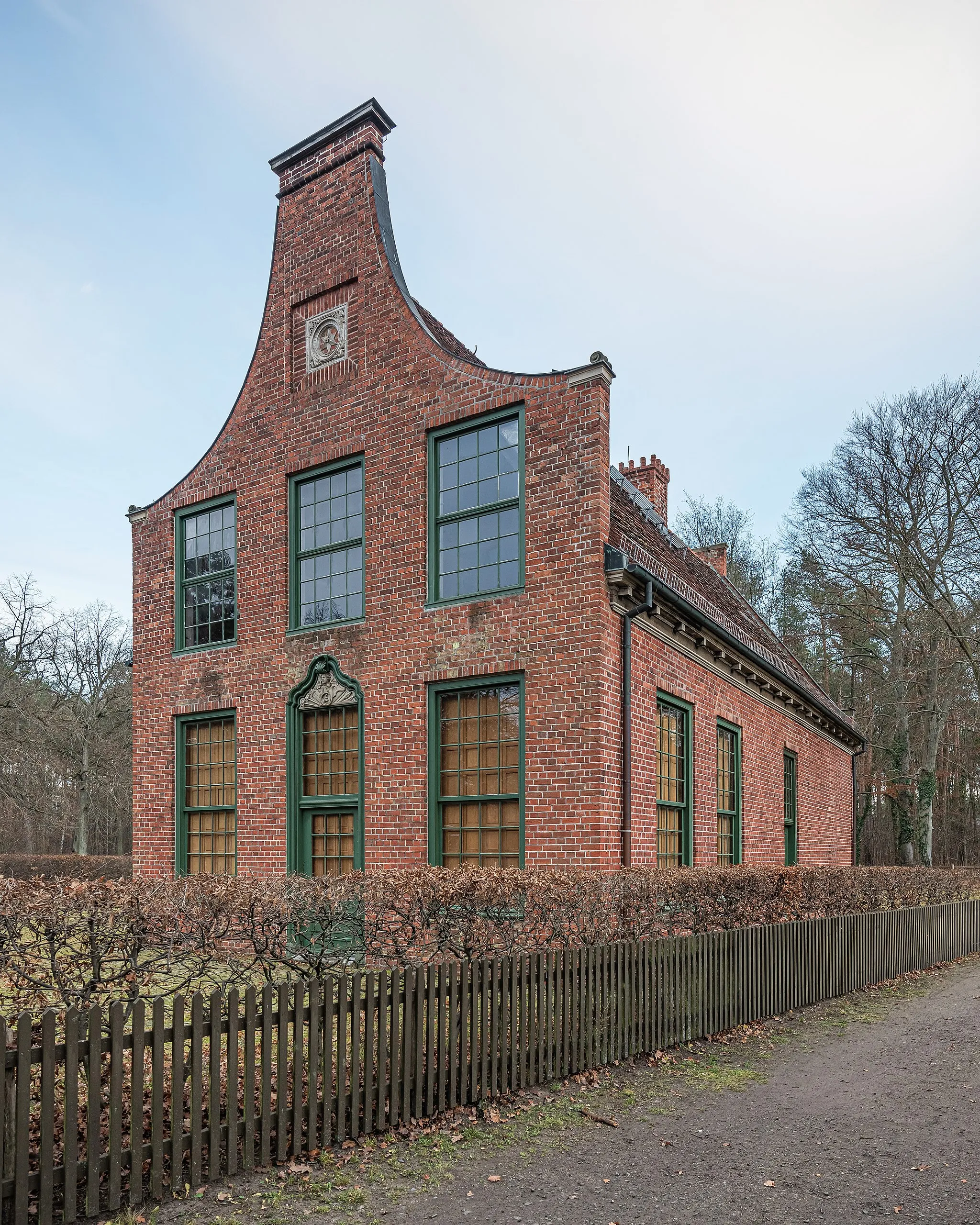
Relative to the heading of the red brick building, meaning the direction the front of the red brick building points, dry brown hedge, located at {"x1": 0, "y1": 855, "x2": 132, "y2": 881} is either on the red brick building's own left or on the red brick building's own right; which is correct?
on the red brick building's own right

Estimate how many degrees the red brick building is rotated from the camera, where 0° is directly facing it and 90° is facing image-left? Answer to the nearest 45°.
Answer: approximately 45°
